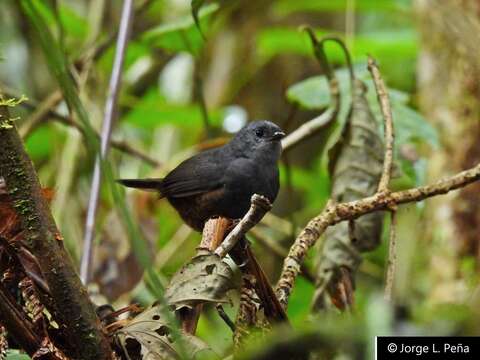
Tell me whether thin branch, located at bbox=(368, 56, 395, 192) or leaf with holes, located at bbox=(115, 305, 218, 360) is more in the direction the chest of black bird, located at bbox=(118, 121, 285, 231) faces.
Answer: the thin branch

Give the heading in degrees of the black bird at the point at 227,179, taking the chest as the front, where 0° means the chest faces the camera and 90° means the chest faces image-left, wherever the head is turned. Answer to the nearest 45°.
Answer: approximately 270°

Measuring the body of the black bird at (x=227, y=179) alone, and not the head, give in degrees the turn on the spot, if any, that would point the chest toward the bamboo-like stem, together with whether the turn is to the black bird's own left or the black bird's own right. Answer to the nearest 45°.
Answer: approximately 135° to the black bird's own right

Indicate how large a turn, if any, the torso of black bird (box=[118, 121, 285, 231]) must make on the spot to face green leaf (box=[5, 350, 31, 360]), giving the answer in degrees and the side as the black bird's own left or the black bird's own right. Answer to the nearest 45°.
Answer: approximately 90° to the black bird's own right

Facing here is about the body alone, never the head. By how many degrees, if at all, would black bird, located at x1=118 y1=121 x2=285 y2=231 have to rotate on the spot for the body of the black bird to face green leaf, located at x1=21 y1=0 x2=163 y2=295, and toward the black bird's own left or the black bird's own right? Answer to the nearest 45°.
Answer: approximately 90° to the black bird's own right

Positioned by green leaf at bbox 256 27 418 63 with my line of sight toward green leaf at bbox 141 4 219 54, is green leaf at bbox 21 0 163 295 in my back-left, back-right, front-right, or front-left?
front-left

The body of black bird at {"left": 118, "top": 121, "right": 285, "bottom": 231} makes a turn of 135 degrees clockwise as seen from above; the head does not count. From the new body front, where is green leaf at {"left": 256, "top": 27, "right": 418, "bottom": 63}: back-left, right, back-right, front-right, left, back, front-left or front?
back

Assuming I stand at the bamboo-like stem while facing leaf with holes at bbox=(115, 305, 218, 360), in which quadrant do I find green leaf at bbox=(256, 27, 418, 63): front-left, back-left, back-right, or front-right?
back-left

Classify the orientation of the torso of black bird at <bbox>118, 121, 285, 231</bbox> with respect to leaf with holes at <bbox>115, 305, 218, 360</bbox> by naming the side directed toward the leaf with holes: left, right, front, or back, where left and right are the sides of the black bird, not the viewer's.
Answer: right

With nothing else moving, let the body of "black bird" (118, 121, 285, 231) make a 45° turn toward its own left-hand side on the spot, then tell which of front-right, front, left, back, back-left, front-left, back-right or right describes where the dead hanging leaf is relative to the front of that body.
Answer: right
